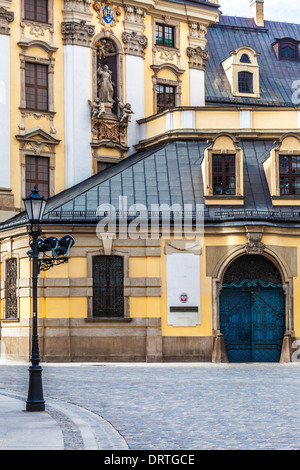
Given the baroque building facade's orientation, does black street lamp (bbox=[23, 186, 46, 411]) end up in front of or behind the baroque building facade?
in front

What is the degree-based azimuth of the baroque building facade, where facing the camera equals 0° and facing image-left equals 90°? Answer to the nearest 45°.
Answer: approximately 0°
